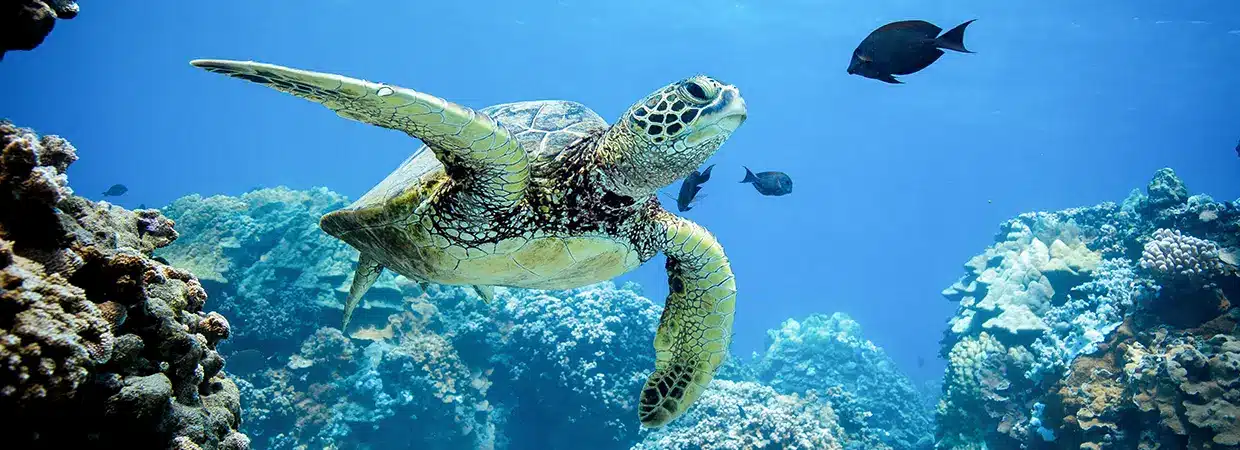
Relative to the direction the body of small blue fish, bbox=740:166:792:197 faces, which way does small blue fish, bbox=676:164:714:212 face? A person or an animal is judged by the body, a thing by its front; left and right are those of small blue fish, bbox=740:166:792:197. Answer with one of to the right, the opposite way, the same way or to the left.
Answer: the opposite way

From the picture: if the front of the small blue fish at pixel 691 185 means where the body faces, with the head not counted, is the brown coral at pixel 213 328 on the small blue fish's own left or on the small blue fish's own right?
on the small blue fish's own left

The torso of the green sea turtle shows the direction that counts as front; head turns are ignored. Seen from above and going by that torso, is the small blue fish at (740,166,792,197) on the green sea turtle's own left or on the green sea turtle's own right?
on the green sea turtle's own left

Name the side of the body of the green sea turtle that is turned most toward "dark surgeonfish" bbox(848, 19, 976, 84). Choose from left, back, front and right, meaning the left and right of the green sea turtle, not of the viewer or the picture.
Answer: front

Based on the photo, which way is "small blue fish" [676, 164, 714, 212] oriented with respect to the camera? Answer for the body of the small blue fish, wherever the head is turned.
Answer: to the viewer's left

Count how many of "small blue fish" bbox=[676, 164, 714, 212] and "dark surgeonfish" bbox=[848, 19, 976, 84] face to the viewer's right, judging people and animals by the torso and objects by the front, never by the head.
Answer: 0

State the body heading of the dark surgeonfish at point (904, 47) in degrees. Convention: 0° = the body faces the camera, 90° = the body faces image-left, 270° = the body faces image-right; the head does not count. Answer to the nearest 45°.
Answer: approximately 90°
